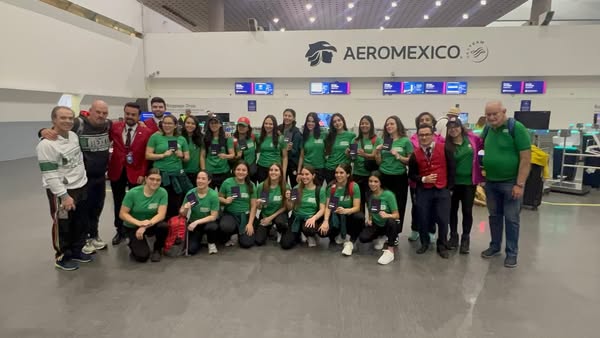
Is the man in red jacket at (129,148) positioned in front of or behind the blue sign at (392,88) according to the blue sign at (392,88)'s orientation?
in front

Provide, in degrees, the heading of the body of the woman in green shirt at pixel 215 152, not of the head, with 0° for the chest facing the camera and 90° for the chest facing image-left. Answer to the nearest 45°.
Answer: approximately 0°

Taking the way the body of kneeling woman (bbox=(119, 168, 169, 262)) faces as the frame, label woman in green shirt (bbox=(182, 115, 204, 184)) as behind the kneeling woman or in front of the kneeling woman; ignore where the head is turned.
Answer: behind

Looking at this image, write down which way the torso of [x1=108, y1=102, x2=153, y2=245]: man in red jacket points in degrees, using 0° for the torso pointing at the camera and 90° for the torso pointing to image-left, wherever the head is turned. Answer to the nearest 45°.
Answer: approximately 0°

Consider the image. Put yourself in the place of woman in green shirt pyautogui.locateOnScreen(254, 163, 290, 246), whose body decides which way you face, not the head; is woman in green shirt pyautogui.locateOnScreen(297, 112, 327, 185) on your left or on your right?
on your left

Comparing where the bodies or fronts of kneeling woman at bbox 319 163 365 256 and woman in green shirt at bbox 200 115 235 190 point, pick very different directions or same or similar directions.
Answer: same or similar directions

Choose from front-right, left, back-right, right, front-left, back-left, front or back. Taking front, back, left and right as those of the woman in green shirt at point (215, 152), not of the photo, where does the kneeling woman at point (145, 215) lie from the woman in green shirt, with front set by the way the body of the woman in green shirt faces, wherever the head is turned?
front-right

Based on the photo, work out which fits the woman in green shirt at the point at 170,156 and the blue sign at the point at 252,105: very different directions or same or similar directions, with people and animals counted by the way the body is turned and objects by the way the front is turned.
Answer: same or similar directions

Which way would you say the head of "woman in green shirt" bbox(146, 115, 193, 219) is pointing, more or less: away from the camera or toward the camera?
toward the camera

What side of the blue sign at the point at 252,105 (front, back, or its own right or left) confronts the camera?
front

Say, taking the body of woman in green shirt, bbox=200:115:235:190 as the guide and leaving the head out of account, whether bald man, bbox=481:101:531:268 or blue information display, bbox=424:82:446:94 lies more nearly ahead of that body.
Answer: the bald man

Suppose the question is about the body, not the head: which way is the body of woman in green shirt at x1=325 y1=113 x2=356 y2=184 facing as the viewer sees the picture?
toward the camera

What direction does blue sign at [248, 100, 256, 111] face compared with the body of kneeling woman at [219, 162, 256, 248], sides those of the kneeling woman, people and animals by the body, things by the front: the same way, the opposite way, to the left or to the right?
the same way

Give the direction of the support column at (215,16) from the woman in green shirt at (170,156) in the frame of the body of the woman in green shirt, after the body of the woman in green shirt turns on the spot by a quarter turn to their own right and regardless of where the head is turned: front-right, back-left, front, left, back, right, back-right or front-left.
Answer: right

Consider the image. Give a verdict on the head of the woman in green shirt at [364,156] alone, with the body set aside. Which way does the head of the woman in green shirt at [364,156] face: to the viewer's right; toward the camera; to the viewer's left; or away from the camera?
toward the camera

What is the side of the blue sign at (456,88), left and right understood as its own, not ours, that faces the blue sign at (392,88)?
right

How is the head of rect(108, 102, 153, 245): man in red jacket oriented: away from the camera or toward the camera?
toward the camera

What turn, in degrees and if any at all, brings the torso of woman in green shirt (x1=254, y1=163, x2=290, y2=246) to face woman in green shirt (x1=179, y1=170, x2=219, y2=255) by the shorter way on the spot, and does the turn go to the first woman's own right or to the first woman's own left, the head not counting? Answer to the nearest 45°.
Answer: approximately 90° to the first woman's own right

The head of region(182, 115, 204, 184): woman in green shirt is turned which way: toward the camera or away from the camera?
toward the camera

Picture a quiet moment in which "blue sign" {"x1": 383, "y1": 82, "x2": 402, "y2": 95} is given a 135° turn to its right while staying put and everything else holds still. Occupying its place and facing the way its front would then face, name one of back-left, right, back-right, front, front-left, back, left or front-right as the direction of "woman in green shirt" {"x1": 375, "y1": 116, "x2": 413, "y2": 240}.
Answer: back-left

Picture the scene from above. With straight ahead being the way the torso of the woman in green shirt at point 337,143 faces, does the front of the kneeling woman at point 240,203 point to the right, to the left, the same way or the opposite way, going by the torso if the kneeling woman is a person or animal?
the same way
